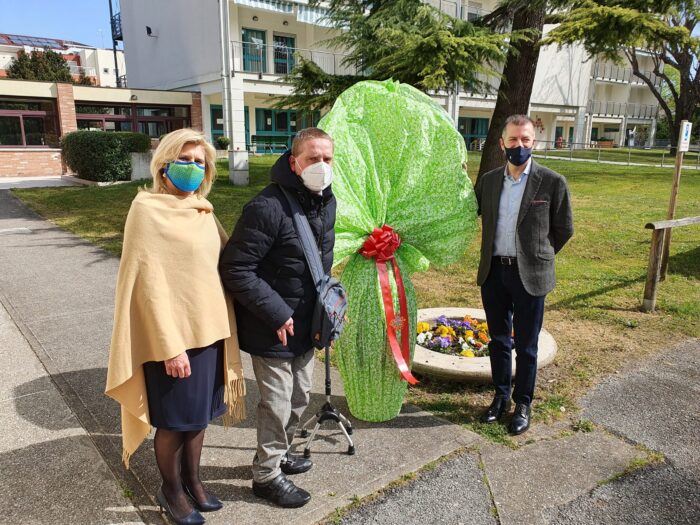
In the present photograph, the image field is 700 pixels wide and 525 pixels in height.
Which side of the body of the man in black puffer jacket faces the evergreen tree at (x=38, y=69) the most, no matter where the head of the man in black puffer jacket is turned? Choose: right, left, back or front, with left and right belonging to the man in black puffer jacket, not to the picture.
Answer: back

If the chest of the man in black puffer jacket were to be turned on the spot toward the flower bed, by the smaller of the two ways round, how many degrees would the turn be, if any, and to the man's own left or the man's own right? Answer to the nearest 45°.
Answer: approximately 90° to the man's own left

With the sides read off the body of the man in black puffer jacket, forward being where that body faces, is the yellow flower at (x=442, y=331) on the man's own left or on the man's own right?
on the man's own left

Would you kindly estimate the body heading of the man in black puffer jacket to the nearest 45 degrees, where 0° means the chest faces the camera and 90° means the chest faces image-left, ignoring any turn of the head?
approximately 315°

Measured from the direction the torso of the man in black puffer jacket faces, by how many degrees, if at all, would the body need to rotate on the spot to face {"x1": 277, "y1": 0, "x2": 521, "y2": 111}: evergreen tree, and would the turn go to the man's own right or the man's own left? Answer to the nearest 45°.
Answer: approximately 135° to the man's own left

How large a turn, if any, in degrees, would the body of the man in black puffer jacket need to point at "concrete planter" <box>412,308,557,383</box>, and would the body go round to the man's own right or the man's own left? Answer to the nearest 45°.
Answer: approximately 90° to the man's own left

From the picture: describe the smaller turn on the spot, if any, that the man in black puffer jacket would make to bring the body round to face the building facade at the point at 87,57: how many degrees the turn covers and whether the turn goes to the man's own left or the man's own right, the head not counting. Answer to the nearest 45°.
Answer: approximately 135° to the man's own left

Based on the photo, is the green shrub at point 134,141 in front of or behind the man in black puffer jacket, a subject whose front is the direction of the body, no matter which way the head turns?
behind
